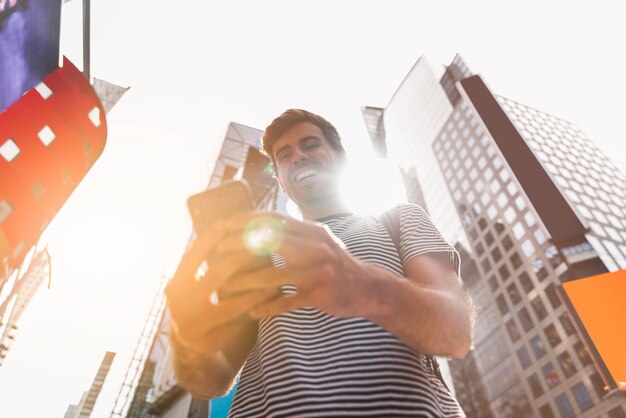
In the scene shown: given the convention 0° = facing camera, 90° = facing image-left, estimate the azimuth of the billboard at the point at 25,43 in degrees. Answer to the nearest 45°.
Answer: approximately 315°
